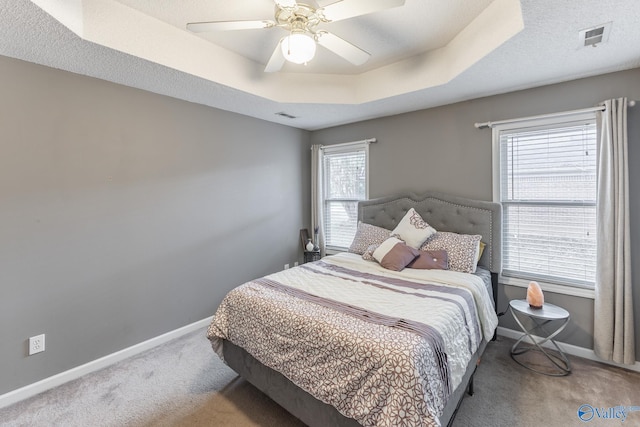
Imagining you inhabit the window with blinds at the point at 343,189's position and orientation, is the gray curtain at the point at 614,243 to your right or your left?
on your left

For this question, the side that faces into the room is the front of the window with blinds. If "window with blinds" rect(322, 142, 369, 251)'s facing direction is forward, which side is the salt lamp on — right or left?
on its left

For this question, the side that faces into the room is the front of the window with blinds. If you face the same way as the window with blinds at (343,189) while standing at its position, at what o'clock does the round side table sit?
The round side table is roughly at 9 o'clock from the window with blinds.

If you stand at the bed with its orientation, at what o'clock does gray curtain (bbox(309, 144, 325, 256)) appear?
The gray curtain is roughly at 4 o'clock from the bed.

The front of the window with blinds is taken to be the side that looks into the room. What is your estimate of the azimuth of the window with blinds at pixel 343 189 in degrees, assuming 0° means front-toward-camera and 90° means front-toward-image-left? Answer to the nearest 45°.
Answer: approximately 45°

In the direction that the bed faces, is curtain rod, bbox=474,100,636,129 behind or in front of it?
behind
